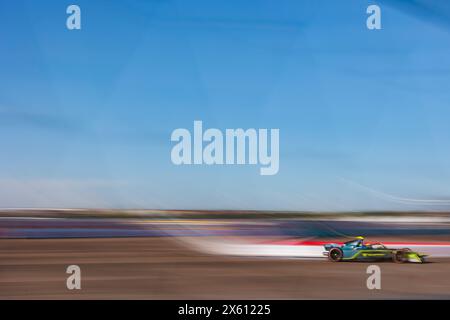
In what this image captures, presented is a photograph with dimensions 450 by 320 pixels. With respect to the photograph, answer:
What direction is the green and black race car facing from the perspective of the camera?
to the viewer's right
